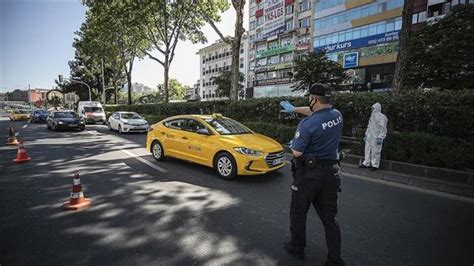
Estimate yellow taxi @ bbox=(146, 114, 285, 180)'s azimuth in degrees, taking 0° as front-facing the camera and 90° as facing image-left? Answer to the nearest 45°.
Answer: approximately 315°

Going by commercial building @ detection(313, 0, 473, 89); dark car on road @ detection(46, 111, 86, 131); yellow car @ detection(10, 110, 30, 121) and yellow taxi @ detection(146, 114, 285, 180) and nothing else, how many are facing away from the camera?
0

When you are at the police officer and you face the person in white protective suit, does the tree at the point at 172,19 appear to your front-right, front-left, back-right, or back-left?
front-left

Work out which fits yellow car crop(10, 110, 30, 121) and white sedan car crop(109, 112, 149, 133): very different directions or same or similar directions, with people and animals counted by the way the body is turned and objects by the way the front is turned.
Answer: same or similar directions

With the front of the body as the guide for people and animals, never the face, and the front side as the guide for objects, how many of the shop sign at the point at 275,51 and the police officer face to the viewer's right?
0

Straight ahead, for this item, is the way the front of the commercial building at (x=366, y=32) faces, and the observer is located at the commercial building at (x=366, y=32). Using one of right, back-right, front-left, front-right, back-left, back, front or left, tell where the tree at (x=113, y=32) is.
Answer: front

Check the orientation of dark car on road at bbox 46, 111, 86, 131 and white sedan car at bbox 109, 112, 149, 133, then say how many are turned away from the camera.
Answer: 0

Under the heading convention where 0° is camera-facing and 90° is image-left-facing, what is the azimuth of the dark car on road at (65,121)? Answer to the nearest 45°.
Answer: approximately 315°

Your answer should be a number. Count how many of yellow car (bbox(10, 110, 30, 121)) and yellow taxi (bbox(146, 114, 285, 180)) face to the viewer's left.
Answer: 0

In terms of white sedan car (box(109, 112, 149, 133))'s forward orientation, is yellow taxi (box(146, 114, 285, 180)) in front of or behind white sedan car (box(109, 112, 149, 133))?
in front

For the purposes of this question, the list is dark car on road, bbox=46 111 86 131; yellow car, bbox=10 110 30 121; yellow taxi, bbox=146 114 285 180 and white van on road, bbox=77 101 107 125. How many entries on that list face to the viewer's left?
0

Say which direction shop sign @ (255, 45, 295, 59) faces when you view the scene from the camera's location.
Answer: facing the viewer and to the left of the viewer

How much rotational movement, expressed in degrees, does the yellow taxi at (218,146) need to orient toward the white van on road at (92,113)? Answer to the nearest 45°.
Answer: approximately 180°

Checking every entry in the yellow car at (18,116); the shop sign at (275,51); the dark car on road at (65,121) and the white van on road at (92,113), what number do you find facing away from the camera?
0

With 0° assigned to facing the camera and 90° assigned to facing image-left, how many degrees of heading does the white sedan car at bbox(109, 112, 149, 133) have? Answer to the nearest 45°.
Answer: approximately 315°

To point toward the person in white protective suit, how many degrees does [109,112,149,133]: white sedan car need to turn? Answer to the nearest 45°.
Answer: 0° — it already faces them
